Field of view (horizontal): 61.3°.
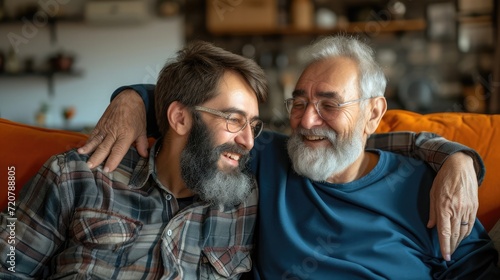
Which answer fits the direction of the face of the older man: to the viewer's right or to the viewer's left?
to the viewer's left

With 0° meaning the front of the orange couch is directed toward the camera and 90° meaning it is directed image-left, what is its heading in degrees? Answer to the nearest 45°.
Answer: approximately 0°
